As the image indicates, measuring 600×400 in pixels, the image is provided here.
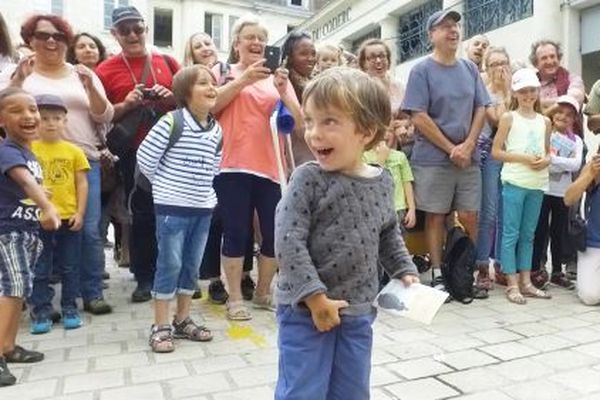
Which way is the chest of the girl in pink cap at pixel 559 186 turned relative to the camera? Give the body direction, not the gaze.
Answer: toward the camera

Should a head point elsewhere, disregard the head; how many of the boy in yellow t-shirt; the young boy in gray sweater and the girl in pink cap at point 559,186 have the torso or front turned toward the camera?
3

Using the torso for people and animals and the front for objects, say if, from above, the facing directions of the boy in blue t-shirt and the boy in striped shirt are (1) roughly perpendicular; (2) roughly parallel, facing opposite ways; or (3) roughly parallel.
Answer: roughly parallel

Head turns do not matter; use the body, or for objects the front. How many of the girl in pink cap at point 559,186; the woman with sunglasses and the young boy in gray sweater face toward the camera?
3

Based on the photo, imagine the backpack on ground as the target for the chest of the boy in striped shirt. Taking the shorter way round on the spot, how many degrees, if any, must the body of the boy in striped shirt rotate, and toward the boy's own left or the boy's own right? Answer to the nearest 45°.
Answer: approximately 45° to the boy's own left

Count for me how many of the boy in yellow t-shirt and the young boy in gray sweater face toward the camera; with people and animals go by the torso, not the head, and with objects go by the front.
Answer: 2

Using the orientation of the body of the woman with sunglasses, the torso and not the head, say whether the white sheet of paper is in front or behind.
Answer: in front

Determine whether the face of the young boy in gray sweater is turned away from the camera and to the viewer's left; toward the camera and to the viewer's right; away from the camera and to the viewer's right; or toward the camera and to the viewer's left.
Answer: toward the camera and to the viewer's left

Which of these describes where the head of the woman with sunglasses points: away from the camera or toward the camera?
toward the camera

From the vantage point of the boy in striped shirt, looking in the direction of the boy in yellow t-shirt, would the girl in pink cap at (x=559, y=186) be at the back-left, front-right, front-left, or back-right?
back-right

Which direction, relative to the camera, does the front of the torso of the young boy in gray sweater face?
toward the camera

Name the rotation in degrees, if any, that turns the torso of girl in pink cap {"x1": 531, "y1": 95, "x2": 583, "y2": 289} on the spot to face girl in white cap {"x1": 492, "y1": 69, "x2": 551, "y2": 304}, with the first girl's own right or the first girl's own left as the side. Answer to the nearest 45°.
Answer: approximately 45° to the first girl's own right

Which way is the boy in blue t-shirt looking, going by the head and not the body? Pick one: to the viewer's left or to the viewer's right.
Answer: to the viewer's right

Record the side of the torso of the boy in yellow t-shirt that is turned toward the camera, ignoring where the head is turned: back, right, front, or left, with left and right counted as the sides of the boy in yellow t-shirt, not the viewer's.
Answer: front

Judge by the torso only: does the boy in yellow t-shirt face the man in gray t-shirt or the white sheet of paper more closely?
the white sheet of paper

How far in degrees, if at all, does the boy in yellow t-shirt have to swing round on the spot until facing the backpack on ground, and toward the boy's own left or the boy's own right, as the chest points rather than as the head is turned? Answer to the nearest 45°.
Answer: approximately 90° to the boy's own left

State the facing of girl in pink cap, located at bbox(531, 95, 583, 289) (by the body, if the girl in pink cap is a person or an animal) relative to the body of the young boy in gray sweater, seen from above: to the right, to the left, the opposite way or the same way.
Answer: the same way
